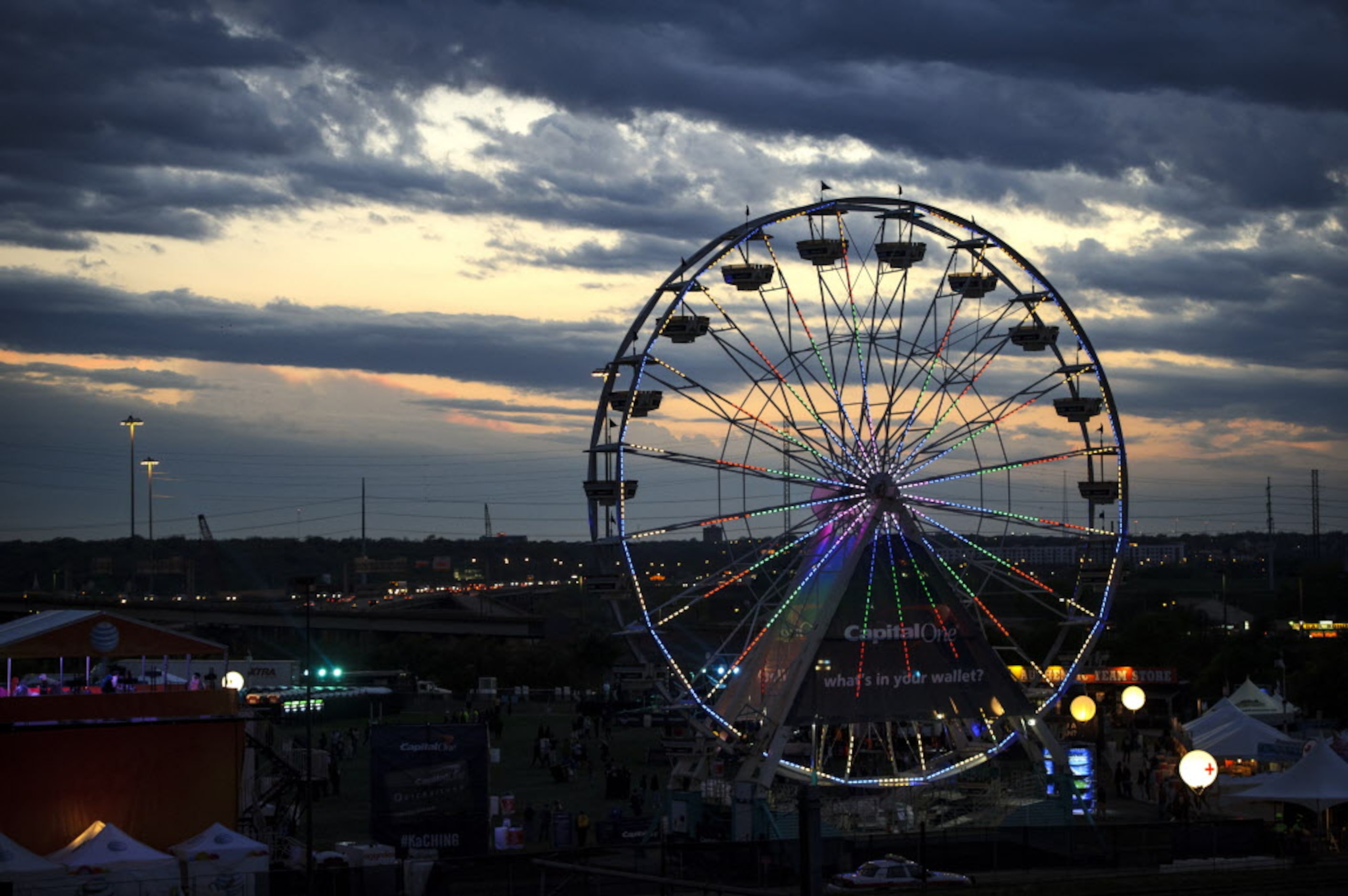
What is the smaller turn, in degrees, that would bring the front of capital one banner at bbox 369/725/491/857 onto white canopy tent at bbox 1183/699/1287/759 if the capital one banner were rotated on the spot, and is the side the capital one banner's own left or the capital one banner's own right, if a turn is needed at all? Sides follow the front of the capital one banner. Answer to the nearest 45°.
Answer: approximately 90° to the capital one banner's own left

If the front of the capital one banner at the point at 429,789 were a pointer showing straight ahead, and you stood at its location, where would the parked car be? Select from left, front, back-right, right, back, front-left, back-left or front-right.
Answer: front-left

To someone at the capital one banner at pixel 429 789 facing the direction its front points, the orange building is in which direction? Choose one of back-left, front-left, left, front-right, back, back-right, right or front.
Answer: right

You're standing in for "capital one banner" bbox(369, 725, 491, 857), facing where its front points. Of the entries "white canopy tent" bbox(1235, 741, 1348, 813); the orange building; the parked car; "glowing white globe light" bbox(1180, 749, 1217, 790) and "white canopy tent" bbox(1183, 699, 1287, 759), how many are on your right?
1

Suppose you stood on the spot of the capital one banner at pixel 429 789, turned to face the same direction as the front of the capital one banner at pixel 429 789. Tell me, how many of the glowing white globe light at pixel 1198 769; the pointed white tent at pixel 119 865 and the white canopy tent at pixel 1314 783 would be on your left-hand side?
2

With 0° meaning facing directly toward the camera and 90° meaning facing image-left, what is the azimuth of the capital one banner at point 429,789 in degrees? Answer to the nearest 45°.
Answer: approximately 0°

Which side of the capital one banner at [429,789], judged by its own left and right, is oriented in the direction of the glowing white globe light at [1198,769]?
left

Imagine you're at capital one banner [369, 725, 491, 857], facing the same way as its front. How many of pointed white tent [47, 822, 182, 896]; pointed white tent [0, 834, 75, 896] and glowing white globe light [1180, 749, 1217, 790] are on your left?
1

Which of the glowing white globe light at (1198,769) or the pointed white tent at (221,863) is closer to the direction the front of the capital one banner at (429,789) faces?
the pointed white tent

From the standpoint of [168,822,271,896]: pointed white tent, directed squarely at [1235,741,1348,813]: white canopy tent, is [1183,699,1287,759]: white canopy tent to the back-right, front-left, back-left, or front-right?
front-left

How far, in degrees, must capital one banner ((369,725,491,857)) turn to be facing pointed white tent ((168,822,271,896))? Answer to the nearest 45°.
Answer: approximately 45° to its right

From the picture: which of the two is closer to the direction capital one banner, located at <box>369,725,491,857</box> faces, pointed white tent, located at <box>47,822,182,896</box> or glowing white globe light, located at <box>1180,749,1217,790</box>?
the pointed white tent

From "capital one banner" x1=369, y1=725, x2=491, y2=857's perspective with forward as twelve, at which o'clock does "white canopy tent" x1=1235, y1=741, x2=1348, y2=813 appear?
The white canopy tent is roughly at 9 o'clock from the capital one banner.

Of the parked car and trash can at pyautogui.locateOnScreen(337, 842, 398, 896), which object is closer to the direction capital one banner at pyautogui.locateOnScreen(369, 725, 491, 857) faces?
the trash can

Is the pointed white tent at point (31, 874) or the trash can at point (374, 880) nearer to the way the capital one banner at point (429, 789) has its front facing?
the trash can

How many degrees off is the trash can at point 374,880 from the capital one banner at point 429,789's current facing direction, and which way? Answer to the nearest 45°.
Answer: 0° — it already faces it

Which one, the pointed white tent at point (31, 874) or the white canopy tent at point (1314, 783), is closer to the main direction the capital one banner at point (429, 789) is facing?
the pointed white tent

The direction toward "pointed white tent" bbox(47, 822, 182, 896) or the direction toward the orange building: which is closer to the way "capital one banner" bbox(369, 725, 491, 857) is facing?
the pointed white tent

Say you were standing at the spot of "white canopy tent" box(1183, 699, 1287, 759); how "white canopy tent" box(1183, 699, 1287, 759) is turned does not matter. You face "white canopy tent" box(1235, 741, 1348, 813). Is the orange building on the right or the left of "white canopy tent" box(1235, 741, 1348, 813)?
right
